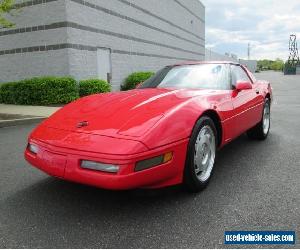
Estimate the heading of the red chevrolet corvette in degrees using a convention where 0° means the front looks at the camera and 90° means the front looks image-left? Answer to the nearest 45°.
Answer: approximately 45°

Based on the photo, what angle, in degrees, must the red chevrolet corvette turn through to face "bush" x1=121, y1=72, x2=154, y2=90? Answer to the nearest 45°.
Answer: approximately 135° to its right

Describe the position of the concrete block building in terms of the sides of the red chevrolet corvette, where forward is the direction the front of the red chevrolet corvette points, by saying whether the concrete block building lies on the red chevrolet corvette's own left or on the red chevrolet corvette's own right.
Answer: on the red chevrolet corvette's own right

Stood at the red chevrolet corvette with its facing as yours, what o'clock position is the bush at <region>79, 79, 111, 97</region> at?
The bush is roughly at 4 o'clock from the red chevrolet corvette.

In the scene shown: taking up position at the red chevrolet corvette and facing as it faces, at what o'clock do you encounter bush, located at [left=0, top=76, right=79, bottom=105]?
The bush is roughly at 4 o'clock from the red chevrolet corvette.
